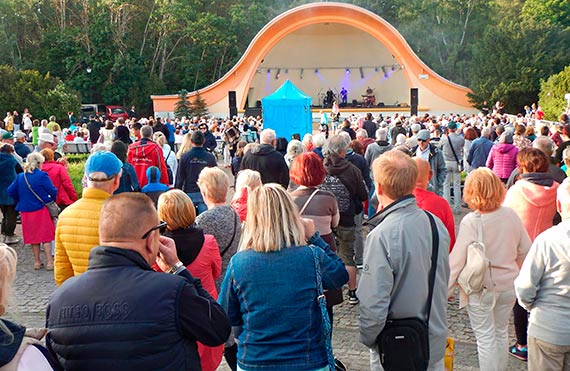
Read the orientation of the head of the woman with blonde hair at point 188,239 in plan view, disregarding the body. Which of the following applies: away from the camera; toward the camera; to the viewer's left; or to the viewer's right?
away from the camera

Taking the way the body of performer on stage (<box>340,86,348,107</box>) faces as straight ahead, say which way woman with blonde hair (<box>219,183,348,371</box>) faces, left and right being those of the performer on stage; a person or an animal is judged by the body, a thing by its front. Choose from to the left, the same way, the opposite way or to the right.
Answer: the opposite way

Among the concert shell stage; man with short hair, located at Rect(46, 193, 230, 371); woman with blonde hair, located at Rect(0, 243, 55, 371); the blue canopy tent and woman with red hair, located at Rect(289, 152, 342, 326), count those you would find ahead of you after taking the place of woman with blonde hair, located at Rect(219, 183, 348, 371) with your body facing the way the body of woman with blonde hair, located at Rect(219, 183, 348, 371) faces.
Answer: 3

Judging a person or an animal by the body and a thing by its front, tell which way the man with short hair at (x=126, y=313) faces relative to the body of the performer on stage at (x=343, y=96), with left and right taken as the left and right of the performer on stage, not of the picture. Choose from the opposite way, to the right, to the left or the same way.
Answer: the opposite way

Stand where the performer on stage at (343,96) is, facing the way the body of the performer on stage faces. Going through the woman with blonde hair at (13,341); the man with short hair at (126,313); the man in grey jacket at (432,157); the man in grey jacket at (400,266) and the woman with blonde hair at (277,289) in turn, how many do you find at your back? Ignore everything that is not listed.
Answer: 0

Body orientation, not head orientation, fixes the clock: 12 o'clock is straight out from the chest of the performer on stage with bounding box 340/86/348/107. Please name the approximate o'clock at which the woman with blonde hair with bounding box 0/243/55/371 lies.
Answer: The woman with blonde hair is roughly at 12 o'clock from the performer on stage.

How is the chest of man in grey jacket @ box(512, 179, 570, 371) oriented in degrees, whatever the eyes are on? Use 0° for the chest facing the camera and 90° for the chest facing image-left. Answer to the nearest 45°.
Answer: approximately 180°

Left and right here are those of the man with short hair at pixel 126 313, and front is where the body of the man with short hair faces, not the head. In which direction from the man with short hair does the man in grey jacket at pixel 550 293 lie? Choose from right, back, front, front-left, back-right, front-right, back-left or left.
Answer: front-right

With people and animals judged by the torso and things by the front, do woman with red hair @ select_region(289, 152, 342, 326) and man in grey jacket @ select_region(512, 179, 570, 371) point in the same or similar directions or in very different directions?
same or similar directions

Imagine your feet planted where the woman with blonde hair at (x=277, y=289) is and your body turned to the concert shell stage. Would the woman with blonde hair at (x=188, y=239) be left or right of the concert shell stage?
left

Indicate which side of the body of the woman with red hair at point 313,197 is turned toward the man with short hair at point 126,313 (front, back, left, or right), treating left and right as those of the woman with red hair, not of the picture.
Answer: back

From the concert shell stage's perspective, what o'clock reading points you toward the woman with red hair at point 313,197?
The woman with red hair is roughly at 12 o'clock from the concert shell stage.

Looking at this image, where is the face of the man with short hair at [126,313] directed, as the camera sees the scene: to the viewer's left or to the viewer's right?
to the viewer's right

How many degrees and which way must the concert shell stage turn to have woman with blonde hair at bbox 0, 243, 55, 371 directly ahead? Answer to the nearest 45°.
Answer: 0° — it already faces them

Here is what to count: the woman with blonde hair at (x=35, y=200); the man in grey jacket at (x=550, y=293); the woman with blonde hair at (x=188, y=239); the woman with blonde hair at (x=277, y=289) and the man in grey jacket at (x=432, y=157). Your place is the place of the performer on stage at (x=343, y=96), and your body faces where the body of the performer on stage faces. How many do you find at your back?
0

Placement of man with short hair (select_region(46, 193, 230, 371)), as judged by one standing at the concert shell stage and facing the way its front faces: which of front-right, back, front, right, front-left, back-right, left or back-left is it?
front

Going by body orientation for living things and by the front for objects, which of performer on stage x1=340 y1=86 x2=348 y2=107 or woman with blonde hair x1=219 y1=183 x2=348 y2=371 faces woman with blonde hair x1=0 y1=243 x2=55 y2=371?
the performer on stage

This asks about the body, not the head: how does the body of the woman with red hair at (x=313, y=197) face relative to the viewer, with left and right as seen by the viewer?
facing away from the viewer

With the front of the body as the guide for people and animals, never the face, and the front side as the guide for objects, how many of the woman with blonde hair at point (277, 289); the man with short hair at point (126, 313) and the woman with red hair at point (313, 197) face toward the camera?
0

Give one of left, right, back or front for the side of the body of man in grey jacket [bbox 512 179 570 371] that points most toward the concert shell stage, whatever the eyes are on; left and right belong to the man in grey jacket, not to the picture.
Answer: front

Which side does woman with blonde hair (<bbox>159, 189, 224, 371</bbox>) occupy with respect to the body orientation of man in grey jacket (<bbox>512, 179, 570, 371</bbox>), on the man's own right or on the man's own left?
on the man's own left

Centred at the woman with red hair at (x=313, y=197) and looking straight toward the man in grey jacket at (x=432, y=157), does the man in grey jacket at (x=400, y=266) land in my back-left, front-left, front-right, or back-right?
back-right

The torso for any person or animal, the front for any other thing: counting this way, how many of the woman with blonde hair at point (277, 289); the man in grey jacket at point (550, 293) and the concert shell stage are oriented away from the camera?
2

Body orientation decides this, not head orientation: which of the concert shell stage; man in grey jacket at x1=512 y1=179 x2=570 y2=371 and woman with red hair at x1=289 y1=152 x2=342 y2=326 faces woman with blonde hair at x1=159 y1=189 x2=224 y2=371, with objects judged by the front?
the concert shell stage

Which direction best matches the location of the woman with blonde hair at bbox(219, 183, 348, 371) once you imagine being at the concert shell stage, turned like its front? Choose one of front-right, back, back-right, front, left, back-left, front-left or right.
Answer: front
